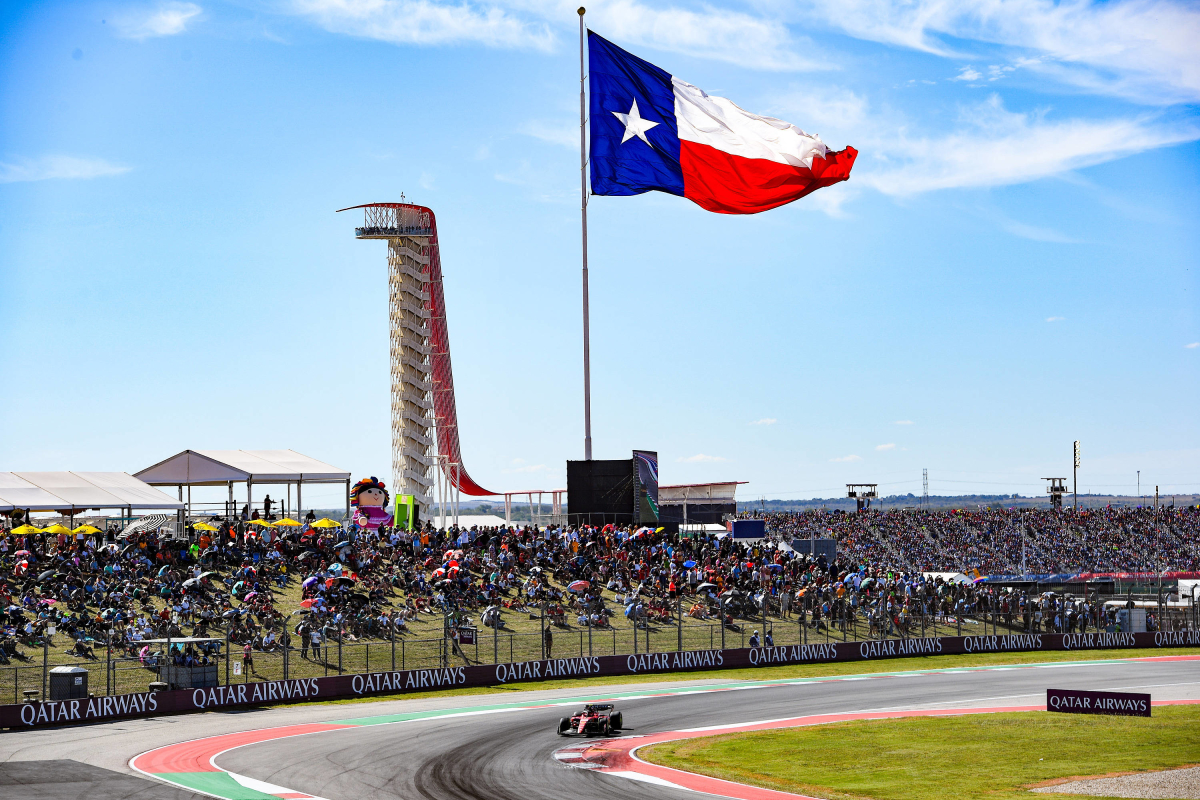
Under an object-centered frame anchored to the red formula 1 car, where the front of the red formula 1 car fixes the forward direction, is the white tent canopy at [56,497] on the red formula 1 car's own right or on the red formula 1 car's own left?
on the red formula 1 car's own right

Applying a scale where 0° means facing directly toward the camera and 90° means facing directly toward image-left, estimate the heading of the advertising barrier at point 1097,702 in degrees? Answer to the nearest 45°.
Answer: approximately 0°

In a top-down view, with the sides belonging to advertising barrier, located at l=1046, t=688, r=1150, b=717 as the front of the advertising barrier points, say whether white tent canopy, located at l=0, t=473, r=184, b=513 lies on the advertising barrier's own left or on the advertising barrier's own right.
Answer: on the advertising barrier's own right

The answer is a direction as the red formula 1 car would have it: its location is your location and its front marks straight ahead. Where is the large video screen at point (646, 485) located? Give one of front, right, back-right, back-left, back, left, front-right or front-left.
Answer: back-right

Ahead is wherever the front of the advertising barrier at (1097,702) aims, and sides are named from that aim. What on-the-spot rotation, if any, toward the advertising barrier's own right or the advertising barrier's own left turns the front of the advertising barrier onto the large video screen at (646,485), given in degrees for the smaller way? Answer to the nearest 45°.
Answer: approximately 135° to the advertising barrier's own right

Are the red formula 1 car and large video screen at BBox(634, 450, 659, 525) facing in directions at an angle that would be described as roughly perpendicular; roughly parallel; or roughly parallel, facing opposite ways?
roughly perpendicular

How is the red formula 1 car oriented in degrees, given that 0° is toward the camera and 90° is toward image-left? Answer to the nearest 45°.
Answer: approximately 45°

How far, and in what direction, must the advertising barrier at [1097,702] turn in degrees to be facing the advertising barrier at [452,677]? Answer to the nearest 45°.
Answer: approximately 135° to its right

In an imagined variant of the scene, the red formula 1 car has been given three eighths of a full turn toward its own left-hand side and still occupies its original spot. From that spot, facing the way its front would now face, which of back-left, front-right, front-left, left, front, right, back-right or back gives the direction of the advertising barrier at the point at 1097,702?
front-right
